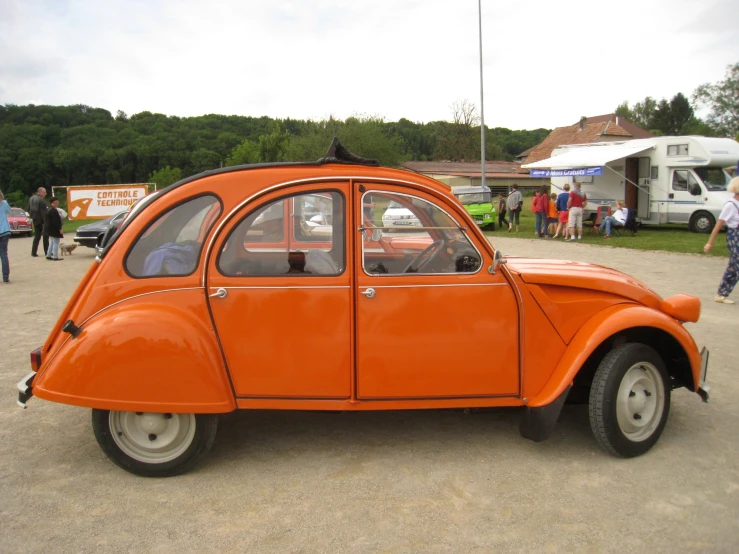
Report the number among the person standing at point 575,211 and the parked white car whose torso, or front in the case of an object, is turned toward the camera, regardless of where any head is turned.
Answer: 1

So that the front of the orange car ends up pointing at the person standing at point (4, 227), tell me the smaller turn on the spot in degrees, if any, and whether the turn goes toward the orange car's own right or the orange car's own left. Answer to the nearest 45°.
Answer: approximately 135° to the orange car's own left

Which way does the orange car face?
to the viewer's right
